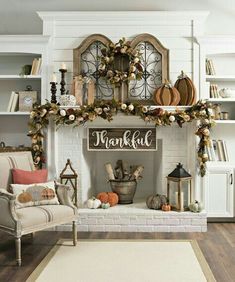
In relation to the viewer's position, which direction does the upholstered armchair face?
facing the viewer and to the right of the viewer

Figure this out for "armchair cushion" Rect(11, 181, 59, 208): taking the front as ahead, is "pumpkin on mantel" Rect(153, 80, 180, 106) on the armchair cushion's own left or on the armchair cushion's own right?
on the armchair cushion's own left

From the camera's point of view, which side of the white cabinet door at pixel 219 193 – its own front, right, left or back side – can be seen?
front

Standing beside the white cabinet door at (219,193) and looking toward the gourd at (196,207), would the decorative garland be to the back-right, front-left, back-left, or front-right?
front-right

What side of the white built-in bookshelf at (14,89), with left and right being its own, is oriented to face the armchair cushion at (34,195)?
front

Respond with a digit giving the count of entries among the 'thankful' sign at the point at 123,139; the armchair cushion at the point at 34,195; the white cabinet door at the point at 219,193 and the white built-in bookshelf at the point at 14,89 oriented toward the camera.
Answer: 4

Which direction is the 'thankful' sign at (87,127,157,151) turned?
toward the camera

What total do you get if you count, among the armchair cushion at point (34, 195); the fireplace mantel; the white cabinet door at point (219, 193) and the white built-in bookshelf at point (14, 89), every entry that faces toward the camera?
4

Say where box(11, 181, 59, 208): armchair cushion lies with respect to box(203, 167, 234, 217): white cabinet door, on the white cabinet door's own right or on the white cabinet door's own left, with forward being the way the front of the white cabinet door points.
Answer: on the white cabinet door's own right

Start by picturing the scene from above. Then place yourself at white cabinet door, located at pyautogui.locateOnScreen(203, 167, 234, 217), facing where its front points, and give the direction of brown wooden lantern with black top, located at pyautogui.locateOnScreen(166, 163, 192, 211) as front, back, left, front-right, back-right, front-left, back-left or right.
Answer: front-right
